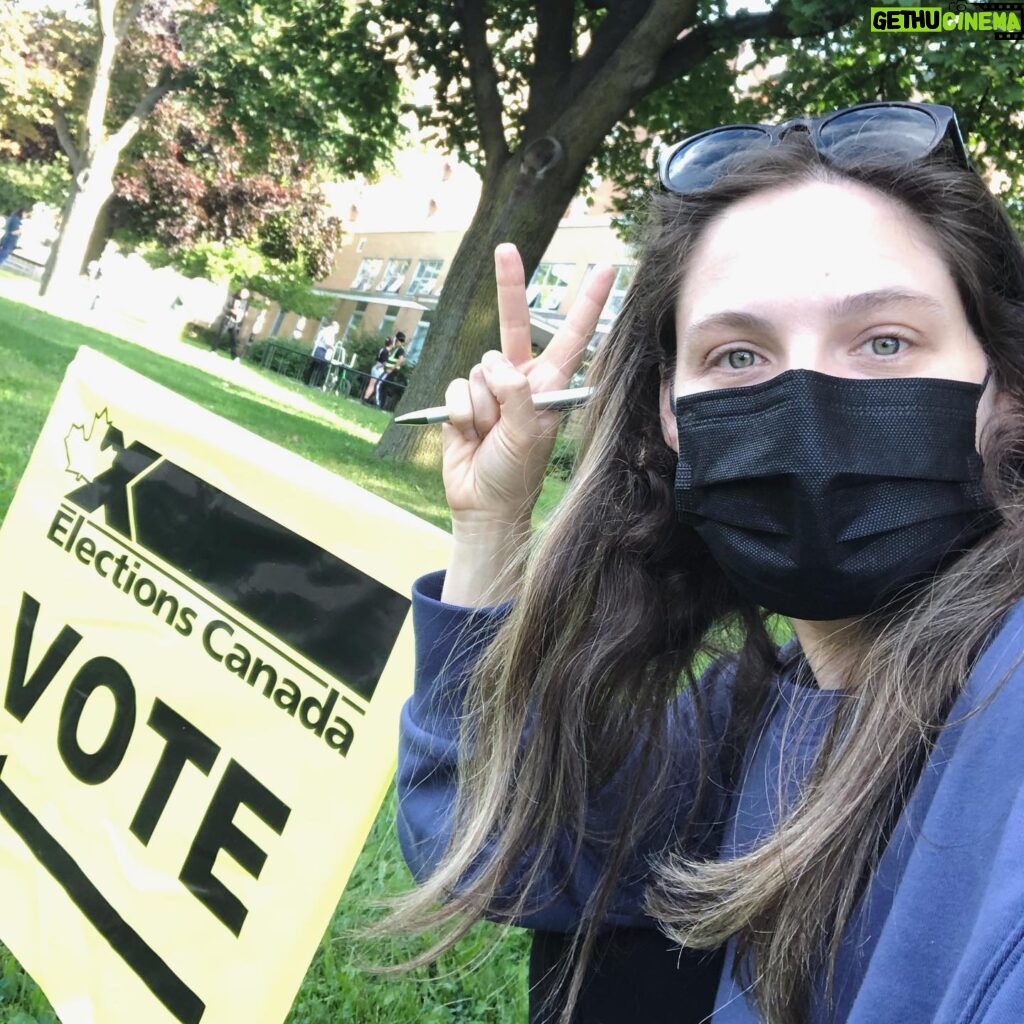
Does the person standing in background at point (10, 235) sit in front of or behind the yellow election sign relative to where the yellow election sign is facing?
behind

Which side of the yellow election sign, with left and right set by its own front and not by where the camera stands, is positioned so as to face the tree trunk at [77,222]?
back

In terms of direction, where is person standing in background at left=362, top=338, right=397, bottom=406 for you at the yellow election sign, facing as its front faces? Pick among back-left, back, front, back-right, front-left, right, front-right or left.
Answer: back

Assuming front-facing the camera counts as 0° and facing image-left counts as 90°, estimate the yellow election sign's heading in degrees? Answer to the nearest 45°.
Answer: approximately 0°

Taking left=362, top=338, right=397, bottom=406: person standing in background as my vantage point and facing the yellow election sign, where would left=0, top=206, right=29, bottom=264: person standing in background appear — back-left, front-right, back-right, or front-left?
back-right
